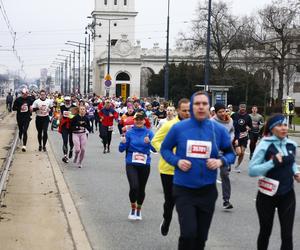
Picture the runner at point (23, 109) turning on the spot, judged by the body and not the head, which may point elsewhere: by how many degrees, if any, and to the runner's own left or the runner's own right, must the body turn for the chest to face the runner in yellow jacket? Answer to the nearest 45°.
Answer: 0° — they already face them

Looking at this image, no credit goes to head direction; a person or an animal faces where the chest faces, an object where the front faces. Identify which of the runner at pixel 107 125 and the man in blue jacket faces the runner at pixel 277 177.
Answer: the runner at pixel 107 125

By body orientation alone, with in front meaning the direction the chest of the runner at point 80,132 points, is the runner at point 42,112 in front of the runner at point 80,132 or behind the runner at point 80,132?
behind

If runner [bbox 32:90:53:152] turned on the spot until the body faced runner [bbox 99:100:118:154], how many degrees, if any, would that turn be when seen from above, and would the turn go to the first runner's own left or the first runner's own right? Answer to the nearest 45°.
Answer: approximately 135° to the first runner's own left

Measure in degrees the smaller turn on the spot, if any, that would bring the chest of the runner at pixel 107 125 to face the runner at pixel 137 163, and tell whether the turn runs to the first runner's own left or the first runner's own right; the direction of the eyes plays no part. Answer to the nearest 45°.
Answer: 0° — they already face them

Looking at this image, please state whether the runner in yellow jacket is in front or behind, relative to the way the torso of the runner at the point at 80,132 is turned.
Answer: in front

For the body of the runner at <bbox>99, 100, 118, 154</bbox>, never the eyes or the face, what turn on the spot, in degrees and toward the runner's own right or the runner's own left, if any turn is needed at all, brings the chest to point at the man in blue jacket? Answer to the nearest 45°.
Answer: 0° — they already face them

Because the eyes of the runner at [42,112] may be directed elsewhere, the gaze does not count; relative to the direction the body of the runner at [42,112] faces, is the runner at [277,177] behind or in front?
in front

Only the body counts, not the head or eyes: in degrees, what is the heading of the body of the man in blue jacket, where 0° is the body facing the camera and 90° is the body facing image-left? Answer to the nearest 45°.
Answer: approximately 0°

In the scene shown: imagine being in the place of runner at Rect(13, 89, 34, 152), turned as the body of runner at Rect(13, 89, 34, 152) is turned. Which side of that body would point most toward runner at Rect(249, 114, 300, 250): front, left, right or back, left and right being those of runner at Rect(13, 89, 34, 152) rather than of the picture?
front
